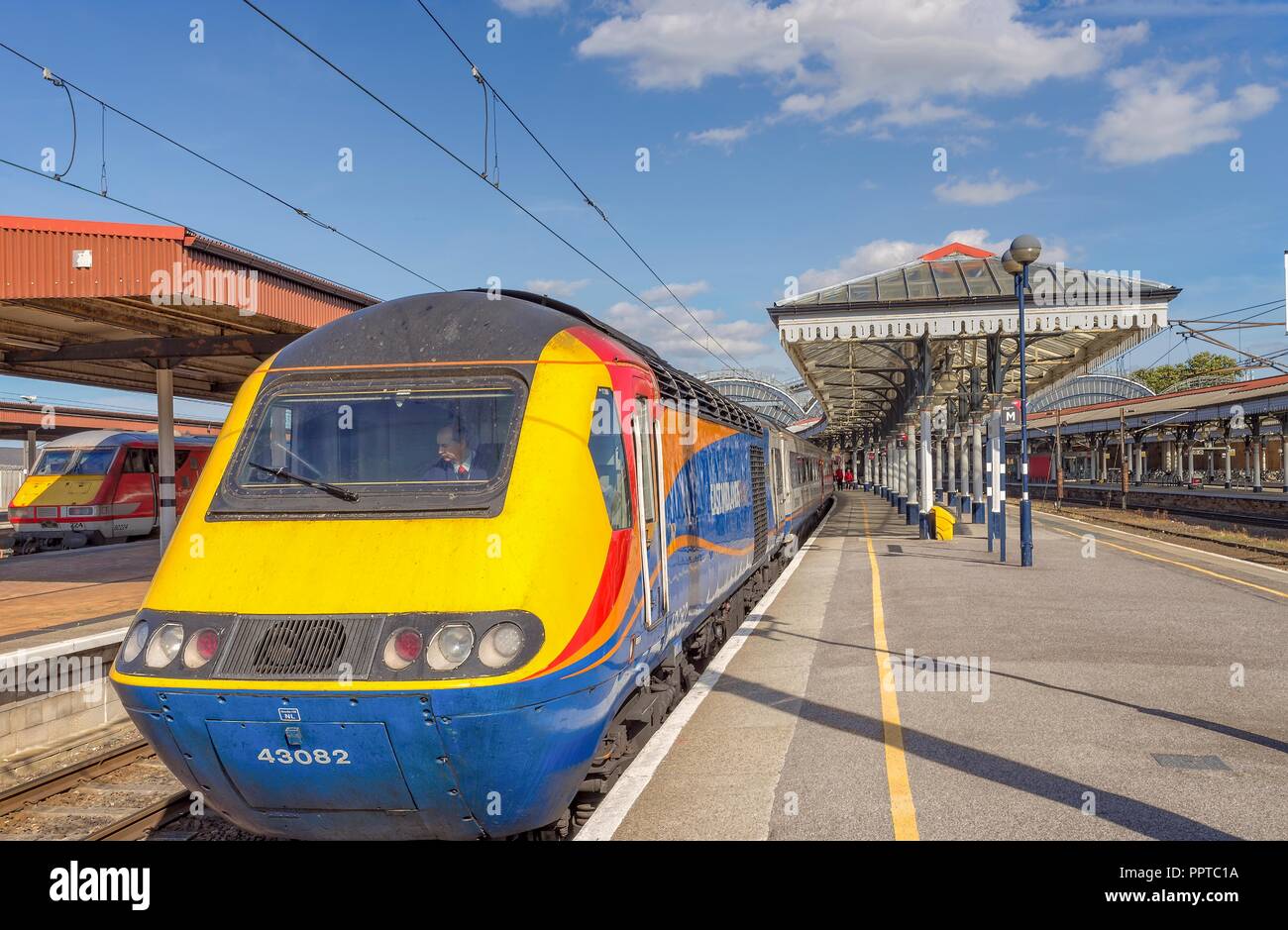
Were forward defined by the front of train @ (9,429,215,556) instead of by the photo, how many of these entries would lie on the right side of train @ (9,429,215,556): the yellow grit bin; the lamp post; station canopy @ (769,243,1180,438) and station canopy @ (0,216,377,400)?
0

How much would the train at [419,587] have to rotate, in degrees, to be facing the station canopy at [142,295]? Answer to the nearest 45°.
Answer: approximately 90° to its right

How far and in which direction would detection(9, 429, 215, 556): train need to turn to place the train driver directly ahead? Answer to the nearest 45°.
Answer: approximately 45° to its left

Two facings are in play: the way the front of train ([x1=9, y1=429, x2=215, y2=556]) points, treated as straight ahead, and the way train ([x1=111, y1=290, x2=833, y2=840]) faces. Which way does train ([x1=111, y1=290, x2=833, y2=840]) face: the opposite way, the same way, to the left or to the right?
the same way

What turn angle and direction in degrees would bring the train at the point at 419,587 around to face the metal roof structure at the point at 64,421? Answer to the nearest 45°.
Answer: approximately 135° to its right

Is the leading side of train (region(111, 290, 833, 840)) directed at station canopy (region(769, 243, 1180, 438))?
no

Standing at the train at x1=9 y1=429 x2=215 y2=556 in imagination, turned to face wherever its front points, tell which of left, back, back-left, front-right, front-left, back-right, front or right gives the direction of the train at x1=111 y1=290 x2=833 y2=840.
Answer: front-left

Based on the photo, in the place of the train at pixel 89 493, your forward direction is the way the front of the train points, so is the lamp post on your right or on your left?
on your left

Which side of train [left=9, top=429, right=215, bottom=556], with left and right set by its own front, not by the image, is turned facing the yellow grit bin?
left

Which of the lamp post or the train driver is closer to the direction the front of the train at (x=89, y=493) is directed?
the train driver

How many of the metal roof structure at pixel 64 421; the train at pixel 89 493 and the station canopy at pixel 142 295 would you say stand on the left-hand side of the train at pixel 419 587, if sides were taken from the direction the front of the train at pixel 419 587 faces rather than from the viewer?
0

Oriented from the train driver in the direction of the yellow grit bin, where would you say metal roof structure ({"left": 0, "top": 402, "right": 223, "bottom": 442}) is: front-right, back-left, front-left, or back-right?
front-left

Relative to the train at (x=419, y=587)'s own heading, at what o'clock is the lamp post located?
The lamp post is roughly at 6 o'clock from the train.

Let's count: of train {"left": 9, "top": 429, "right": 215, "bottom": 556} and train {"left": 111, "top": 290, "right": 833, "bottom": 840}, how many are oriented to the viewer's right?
0

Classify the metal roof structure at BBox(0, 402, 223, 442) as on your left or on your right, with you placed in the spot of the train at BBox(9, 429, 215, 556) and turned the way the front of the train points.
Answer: on your right

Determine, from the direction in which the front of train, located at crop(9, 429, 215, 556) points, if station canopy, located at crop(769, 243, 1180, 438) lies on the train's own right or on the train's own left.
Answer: on the train's own left

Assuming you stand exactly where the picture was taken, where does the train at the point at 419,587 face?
facing the viewer and to the left of the viewer

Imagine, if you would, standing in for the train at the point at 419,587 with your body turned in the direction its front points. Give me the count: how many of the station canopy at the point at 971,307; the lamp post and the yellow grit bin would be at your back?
3
